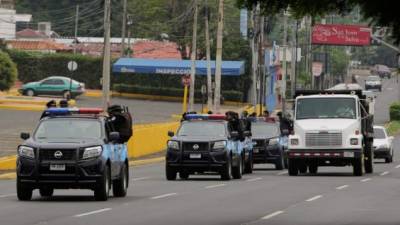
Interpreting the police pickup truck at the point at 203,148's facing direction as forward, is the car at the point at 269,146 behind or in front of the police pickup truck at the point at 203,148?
behind

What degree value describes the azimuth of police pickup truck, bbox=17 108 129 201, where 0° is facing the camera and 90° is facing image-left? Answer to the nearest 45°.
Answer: approximately 0°

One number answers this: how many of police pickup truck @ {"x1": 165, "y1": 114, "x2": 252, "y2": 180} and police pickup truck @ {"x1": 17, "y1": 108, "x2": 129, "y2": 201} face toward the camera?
2

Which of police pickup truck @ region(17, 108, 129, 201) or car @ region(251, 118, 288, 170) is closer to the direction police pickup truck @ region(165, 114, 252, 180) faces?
the police pickup truck

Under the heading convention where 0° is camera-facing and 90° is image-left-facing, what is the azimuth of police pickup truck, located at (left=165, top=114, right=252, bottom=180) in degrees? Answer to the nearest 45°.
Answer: approximately 0°
